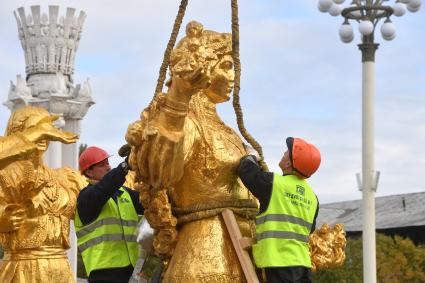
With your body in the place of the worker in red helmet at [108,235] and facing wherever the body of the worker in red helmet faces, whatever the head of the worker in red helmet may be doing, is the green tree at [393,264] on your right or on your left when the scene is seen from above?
on your left

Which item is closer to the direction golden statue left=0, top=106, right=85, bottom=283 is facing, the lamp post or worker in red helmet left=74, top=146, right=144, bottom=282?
the worker in red helmet

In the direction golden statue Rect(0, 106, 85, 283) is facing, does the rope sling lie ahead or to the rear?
ahead

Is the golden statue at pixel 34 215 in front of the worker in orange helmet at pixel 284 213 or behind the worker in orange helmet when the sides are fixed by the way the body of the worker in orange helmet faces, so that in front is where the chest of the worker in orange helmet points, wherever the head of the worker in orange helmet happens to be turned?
in front

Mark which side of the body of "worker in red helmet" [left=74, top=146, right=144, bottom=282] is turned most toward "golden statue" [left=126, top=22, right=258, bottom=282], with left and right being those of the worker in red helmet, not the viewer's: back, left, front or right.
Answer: front

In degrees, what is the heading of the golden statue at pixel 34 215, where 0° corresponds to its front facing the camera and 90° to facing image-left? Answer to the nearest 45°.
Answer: approximately 315°

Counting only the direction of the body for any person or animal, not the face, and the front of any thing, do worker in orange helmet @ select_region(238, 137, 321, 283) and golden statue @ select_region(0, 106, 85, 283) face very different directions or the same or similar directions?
very different directions

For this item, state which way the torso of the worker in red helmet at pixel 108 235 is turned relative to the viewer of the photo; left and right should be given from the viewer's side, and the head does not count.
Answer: facing the viewer and to the right of the viewer
